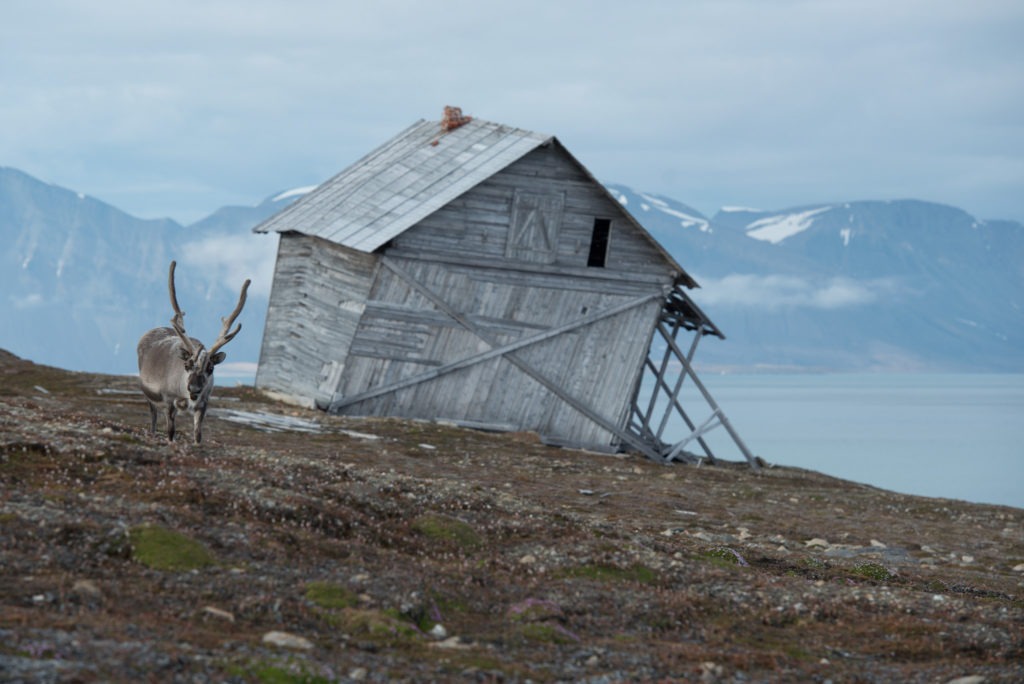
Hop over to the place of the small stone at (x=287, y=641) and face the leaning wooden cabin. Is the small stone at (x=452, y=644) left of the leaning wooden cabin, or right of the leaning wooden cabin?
right

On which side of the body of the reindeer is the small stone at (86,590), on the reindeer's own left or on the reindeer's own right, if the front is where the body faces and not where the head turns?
on the reindeer's own right

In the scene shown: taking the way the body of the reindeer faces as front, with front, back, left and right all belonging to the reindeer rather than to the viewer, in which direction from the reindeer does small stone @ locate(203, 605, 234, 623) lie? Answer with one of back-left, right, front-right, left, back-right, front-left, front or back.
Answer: front-right

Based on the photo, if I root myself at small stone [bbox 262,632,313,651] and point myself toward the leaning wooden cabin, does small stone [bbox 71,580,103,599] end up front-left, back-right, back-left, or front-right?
front-left

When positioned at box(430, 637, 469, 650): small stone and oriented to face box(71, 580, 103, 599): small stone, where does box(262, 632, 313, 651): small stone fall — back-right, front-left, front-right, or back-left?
front-left

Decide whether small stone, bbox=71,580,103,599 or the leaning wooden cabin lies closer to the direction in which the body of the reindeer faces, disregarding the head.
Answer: the small stone

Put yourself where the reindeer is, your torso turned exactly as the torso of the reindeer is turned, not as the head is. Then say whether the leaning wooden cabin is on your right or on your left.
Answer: on your left

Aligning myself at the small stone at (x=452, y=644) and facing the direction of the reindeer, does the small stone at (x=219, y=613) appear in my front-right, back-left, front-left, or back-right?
front-left

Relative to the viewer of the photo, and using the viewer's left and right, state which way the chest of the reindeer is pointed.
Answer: facing the viewer and to the right of the viewer

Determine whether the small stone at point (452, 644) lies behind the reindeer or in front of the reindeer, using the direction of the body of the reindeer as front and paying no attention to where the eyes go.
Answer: in front

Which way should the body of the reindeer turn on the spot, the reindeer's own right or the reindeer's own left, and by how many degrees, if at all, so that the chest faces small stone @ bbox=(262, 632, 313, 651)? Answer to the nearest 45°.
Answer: approximately 45° to the reindeer's own right

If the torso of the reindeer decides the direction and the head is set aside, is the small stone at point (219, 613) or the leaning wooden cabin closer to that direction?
the small stone

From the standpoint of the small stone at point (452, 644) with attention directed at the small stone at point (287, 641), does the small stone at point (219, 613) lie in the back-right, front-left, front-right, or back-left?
front-right
